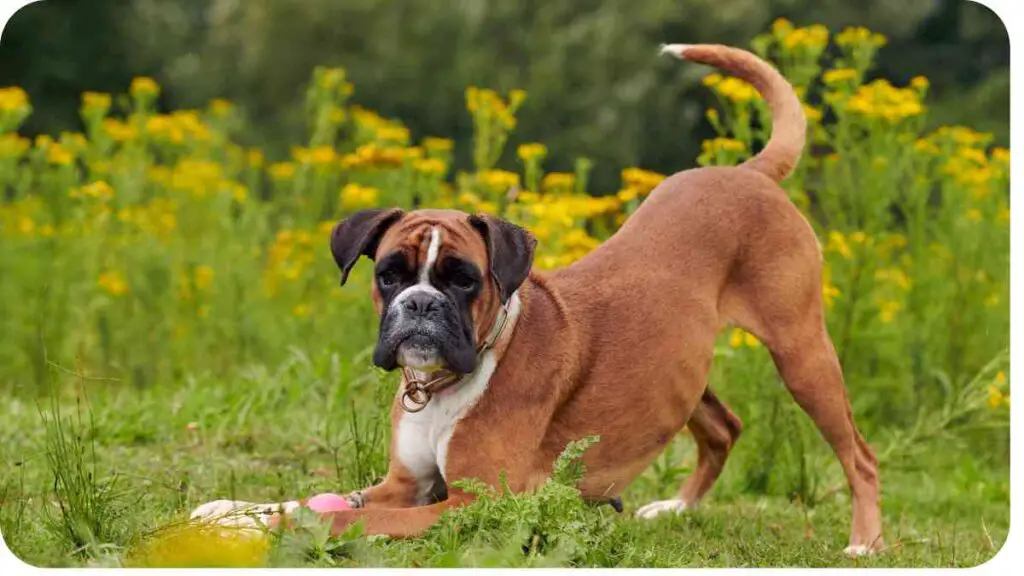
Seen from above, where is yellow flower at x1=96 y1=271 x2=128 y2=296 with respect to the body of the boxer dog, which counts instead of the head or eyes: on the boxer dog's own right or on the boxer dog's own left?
on the boxer dog's own right

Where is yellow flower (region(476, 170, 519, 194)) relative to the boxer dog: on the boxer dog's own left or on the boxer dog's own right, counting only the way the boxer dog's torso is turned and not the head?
on the boxer dog's own right

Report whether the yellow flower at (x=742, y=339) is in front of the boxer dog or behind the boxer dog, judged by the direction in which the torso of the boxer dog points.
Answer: behind

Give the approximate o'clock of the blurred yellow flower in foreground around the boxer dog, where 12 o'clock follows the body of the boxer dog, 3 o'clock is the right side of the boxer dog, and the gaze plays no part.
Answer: The blurred yellow flower in foreground is roughly at 12 o'clock from the boxer dog.

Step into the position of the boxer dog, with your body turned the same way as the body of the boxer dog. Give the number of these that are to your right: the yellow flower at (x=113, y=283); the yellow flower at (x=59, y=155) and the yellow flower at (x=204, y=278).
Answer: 3

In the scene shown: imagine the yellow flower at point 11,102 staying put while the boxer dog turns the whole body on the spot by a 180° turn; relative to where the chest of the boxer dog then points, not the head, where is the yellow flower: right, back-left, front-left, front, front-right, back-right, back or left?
left

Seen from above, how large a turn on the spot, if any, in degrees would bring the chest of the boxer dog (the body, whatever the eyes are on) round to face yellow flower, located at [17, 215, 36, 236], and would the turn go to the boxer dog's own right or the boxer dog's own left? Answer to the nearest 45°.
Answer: approximately 90° to the boxer dog's own right

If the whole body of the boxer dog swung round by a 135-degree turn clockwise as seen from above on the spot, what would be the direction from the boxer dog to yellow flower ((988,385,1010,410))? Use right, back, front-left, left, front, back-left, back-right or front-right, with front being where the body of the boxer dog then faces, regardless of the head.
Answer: front-right

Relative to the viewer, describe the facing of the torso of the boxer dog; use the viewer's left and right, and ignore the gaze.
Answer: facing the viewer and to the left of the viewer

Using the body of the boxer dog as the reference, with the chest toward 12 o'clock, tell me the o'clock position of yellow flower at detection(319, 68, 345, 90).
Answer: The yellow flower is roughly at 4 o'clock from the boxer dog.

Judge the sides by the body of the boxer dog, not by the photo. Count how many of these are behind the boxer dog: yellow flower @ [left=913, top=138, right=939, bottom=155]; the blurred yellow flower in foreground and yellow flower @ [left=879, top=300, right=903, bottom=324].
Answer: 2

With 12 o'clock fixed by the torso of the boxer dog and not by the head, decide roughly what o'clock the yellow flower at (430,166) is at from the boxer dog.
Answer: The yellow flower is roughly at 4 o'clock from the boxer dog.

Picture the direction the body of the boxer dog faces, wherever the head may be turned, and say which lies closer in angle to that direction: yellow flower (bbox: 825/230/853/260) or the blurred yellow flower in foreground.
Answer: the blurred yellow flower in foreground

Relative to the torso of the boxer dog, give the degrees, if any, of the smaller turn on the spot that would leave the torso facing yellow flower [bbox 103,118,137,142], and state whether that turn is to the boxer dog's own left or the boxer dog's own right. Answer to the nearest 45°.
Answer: approximately 90° to the boxer dog's own right

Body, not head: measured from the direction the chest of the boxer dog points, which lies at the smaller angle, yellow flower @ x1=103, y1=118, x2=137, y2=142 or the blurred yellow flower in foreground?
the blurred yellow flower in foreground

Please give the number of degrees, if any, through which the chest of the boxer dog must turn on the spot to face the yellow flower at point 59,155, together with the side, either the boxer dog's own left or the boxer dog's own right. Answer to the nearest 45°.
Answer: approximately 90° to the boxer dog's own right
